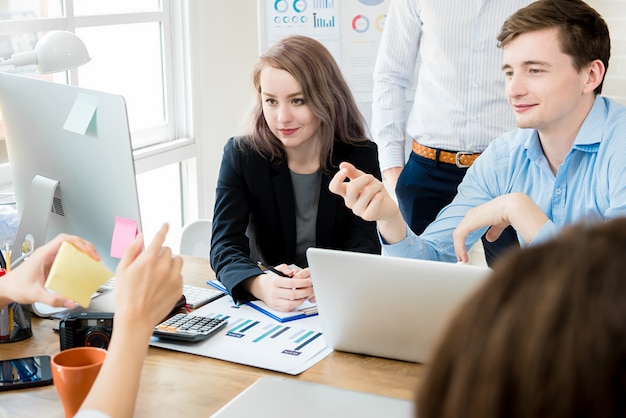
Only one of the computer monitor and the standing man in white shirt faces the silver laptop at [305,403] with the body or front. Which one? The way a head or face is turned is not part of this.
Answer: the standing man in white shirt

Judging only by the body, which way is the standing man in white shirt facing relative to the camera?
toward the camera

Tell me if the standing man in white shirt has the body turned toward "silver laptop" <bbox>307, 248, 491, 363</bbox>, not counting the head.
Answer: yes

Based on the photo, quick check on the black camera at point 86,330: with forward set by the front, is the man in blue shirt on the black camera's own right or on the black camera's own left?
on the black camera's own left

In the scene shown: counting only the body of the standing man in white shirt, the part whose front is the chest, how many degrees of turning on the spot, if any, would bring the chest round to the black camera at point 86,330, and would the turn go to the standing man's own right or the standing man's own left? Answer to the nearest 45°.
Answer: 0° — they already face it

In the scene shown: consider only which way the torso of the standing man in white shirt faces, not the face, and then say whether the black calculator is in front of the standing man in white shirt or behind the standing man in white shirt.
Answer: in front

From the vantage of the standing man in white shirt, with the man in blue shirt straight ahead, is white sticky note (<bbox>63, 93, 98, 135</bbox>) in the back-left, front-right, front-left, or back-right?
front-right

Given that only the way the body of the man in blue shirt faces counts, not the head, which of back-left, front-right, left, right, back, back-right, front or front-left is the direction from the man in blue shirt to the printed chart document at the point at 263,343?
front

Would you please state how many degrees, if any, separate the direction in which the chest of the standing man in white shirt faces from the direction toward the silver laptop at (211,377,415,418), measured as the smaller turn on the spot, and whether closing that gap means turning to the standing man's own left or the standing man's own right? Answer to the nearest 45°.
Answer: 0° — they already face it
